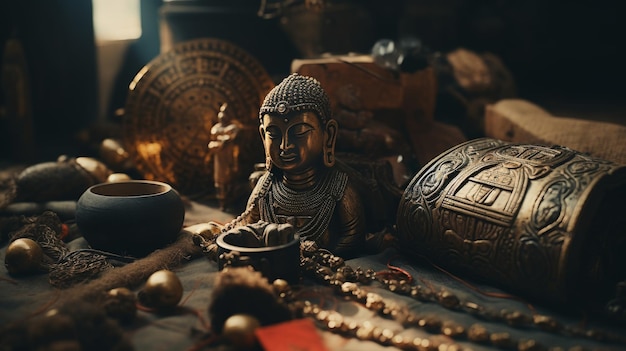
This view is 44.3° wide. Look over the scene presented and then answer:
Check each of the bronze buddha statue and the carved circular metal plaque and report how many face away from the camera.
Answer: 0

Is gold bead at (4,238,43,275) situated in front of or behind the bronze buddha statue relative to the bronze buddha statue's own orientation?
in front

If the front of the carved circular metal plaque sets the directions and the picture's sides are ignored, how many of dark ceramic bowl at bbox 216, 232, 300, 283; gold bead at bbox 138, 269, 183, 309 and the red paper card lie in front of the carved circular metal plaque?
3

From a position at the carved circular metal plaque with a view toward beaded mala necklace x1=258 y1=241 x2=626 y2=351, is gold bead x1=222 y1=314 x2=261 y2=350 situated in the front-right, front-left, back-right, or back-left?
front-right

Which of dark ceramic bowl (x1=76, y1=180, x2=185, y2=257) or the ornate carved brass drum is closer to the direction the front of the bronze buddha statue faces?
the dark ceramic bowl

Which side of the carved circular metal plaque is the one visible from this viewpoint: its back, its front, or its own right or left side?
front

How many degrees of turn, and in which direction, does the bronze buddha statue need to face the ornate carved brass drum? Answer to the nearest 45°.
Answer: approximately 90° to its left

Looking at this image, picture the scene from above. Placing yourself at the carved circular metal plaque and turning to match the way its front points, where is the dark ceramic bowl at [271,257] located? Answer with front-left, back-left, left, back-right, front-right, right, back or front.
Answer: front

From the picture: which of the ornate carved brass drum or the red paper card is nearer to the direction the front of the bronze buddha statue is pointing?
the red paper card

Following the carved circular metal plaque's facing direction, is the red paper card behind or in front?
in front

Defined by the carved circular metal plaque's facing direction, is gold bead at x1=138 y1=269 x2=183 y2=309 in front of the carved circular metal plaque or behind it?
in front

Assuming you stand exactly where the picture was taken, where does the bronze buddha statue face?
facing the viewer and to the left of the viewer
